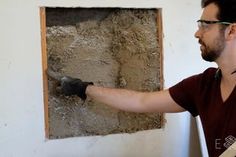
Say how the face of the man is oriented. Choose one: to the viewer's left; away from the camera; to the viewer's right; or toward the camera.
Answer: to the viewer's left

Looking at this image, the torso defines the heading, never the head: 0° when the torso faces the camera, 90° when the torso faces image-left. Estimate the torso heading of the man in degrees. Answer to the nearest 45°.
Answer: approximately 45°
